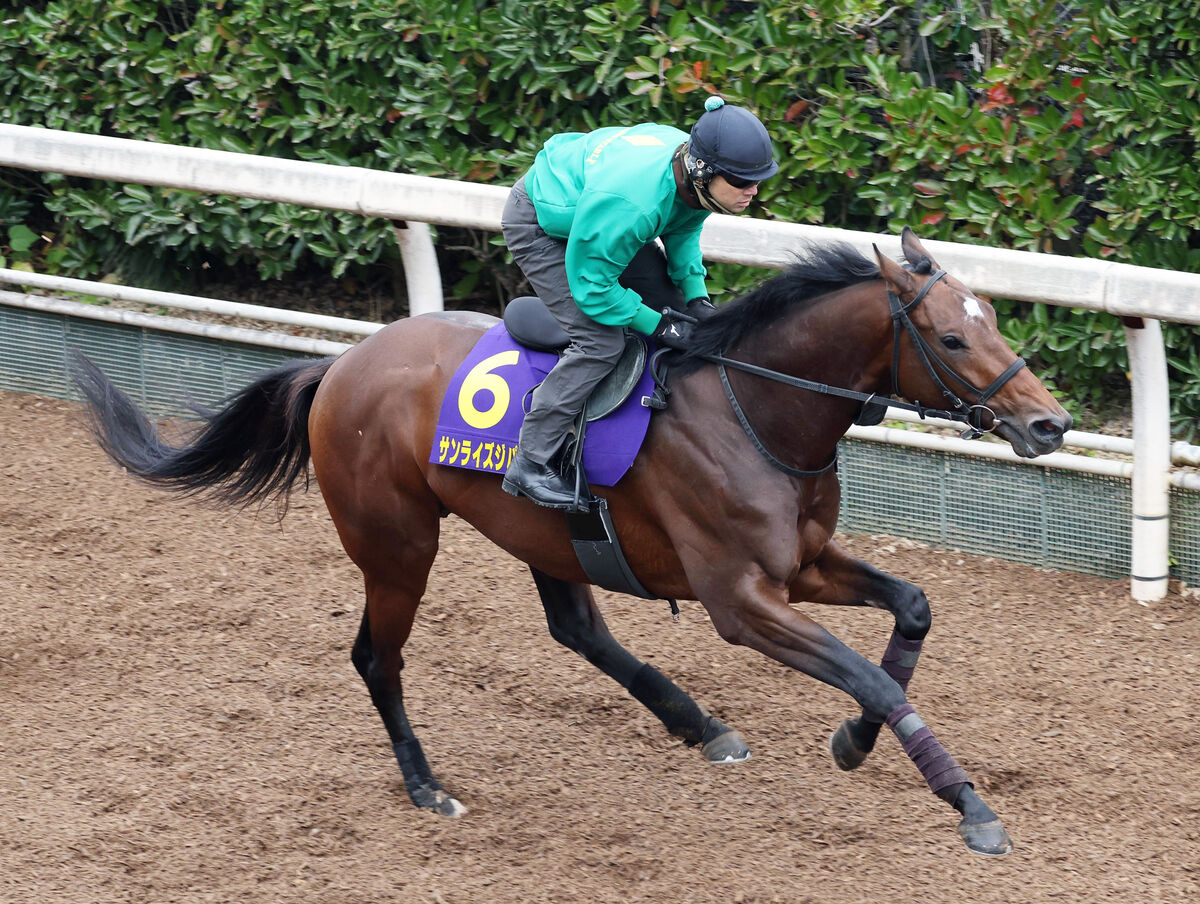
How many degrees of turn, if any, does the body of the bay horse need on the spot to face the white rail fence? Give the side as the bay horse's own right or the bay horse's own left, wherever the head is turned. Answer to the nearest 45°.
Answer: approximately 90° to the bay horse's own left

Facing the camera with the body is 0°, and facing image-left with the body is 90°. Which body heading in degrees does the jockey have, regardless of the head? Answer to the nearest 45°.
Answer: approximately 270°

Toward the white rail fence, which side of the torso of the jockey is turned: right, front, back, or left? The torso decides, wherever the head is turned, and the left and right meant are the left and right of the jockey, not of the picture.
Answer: left

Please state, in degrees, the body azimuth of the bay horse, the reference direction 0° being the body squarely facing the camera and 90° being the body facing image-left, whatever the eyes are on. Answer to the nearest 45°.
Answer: approximately 270°
